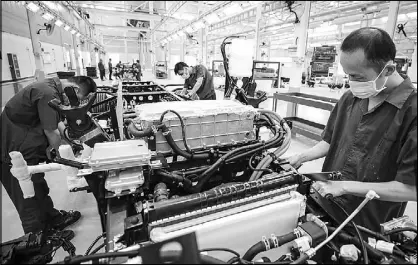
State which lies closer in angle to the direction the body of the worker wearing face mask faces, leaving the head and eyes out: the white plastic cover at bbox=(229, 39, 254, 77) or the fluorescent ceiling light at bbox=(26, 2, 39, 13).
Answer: the fluorescent ceiling light

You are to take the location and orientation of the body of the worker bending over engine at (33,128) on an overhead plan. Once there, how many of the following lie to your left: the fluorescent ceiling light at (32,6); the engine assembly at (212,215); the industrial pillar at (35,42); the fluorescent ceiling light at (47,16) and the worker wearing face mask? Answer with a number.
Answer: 3

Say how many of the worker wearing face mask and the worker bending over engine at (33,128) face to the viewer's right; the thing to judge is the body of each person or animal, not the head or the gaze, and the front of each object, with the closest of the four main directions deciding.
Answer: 1

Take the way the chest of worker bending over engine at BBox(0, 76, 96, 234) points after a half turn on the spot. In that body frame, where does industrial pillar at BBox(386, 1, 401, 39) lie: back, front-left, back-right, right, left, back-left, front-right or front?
back

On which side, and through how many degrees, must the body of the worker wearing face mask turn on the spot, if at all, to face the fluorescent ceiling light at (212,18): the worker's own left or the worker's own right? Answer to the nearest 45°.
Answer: approximately 90° to the worker's own right

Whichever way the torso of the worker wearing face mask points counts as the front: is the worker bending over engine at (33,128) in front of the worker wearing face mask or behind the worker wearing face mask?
in front

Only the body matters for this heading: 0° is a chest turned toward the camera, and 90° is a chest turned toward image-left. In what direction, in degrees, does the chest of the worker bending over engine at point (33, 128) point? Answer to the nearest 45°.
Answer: approximately 270°

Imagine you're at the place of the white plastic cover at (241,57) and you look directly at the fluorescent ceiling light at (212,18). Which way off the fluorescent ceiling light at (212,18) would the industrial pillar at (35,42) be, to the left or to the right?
left

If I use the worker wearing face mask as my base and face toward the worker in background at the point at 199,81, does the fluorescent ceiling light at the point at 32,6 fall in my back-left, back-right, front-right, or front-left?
front-left

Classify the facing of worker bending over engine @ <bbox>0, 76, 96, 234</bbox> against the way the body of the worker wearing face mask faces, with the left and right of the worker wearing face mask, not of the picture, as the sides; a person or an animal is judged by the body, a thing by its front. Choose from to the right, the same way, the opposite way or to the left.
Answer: the opposite way

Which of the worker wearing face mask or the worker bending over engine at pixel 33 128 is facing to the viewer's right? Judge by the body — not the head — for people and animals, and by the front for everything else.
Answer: the worker bending over engine

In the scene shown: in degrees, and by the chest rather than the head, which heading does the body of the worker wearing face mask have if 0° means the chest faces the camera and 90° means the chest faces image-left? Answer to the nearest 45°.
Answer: approximately 45°

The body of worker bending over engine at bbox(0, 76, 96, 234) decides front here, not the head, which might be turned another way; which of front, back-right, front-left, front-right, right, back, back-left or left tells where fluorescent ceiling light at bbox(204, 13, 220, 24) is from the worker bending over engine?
front-left

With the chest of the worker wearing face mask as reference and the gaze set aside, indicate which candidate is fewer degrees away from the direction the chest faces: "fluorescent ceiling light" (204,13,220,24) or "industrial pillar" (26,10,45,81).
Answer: the industrial pillar

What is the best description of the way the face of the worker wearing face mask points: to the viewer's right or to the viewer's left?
to the viewer's left

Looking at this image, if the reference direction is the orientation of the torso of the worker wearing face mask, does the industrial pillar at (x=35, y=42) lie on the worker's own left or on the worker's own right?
on the worker's own right
